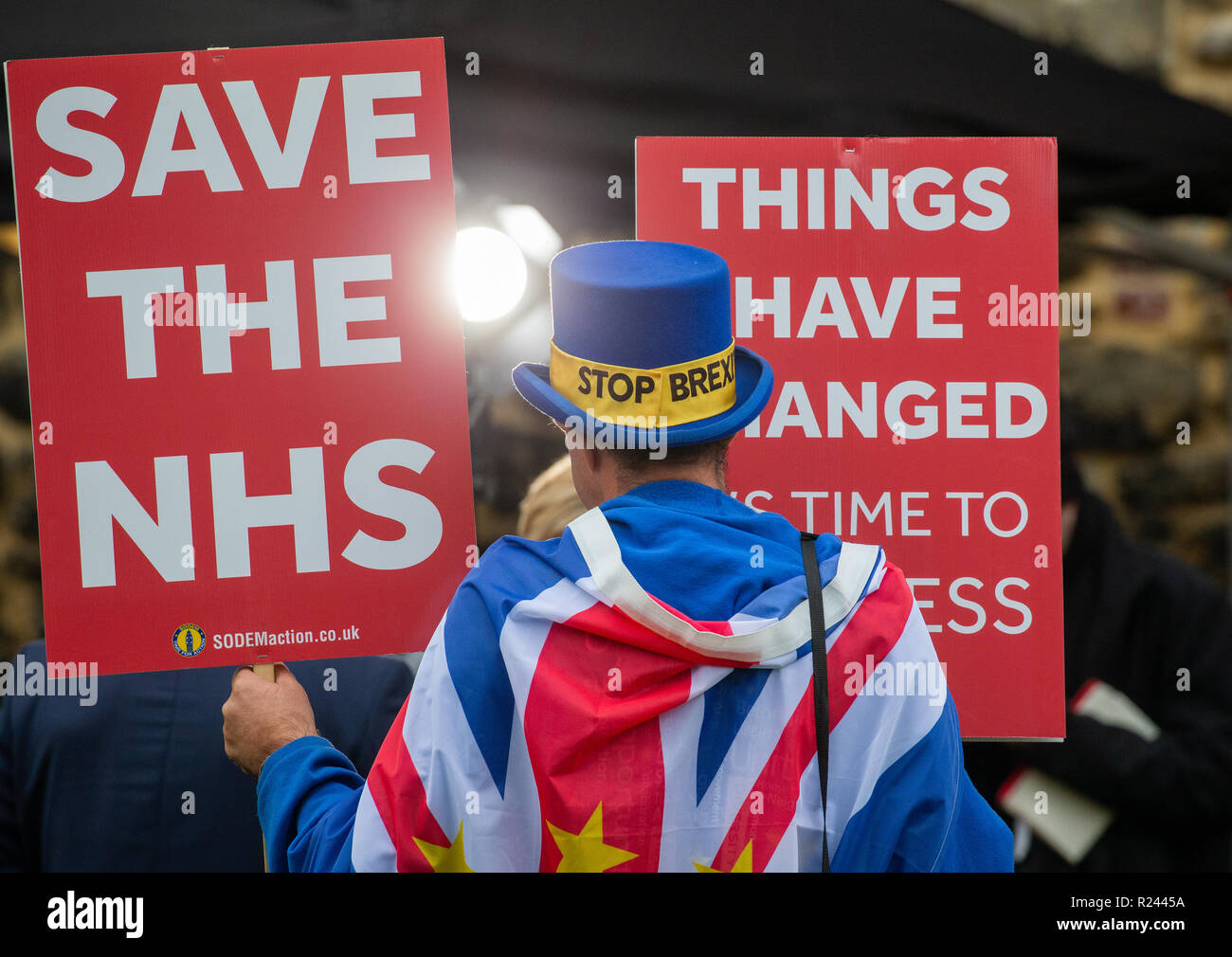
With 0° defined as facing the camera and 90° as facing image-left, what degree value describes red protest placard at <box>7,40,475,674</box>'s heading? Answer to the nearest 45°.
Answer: approximately 0°

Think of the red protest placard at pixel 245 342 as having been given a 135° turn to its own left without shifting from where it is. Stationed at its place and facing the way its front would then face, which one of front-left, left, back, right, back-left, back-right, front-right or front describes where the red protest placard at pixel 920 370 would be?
front-right

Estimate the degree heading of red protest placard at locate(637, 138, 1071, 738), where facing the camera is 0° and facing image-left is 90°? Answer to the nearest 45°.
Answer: approximately 0°

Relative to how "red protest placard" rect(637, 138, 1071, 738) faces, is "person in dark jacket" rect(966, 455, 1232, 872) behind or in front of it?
behind
